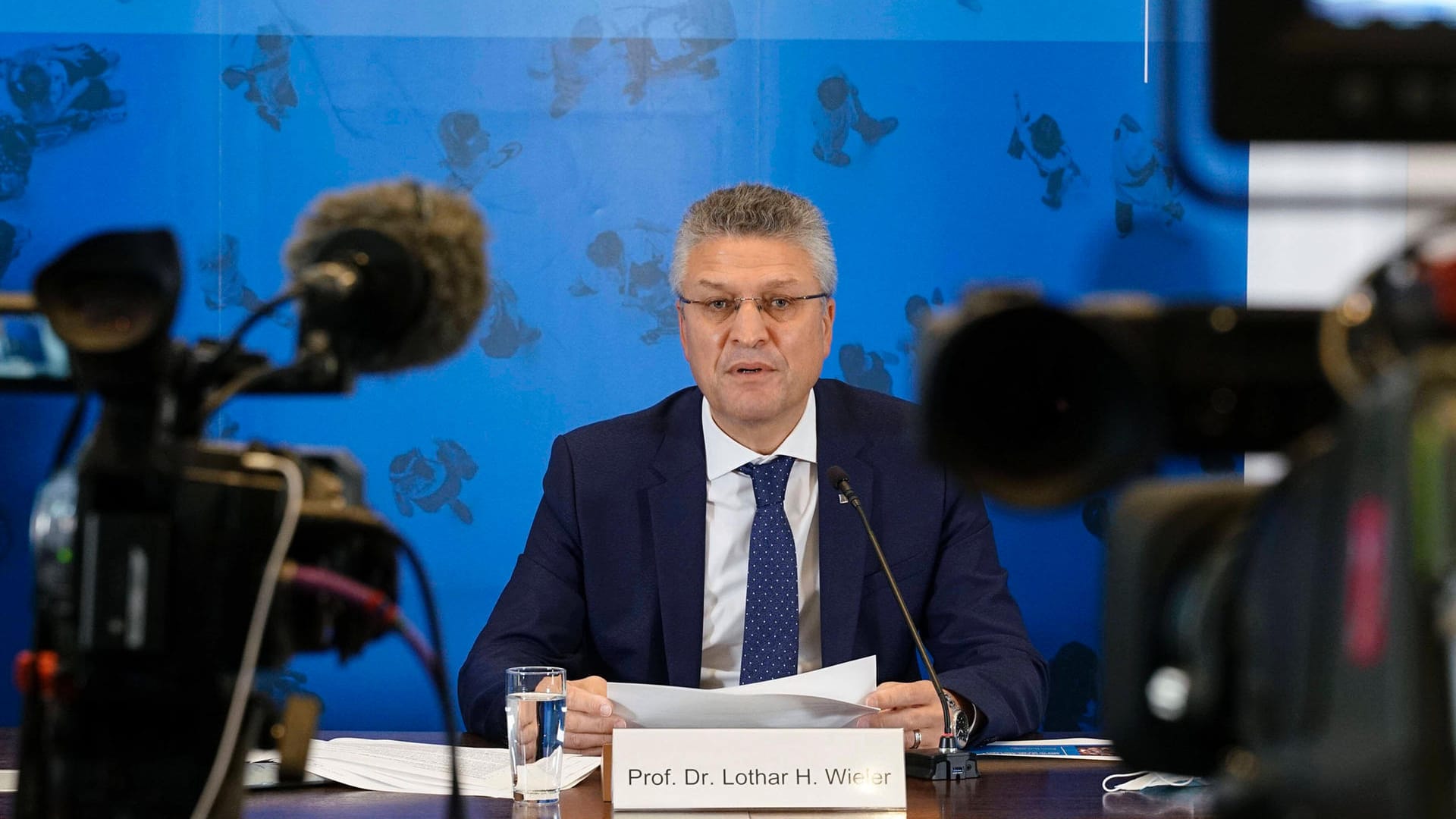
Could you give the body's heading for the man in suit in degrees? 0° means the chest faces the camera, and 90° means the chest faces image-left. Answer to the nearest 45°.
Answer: approximately 0°

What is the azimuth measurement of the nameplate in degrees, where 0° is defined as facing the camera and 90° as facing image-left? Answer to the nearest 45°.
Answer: approximately 0°

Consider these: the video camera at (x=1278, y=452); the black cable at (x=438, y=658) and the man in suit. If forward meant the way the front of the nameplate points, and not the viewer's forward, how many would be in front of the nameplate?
2

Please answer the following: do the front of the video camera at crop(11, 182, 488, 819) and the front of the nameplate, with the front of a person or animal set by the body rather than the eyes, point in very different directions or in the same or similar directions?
very different directions

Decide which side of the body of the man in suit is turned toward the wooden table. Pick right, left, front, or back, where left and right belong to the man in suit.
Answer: front

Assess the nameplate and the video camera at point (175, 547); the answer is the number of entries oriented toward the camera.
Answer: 1

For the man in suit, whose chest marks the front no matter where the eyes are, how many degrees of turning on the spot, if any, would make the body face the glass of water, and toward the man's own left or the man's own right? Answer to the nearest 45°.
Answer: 0° — they already face it

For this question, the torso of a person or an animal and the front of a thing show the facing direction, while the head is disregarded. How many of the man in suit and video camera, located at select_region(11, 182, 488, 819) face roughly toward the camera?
1

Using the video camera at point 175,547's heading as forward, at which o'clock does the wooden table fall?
The wooden table is roughly at 12 o'clock from the video camera.

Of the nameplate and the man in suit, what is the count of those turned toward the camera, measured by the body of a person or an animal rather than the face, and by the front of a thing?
2

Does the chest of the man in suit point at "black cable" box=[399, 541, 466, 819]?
yes

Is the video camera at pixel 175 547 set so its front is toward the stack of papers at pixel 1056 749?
yes

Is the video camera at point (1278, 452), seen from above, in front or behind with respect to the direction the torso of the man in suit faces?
in front
